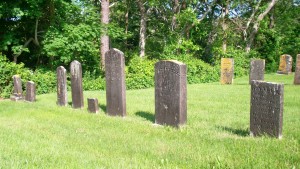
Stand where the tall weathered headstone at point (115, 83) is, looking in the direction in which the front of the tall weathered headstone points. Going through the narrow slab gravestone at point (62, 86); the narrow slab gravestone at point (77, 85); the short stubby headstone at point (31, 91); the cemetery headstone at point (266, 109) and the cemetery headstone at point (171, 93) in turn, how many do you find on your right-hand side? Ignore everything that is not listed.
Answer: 3

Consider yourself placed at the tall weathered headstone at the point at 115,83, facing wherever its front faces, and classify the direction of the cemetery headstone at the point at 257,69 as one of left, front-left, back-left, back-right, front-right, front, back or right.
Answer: back

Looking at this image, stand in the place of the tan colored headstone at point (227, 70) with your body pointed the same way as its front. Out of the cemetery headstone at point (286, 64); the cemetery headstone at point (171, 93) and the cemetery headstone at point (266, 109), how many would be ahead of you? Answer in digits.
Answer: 2

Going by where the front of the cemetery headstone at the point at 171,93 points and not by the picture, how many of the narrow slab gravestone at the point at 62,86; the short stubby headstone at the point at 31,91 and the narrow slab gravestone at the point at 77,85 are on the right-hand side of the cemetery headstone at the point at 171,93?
3

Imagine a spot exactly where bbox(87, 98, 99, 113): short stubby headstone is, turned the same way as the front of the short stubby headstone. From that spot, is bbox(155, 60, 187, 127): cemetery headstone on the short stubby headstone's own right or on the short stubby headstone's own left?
on the short stubby headstone's own left

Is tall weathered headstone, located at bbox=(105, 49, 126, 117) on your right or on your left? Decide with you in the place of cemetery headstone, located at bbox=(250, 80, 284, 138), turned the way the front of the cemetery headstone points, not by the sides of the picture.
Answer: on your right

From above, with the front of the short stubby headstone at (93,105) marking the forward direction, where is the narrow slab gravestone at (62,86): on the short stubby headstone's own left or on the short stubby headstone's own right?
on the short stubby headstone's own right

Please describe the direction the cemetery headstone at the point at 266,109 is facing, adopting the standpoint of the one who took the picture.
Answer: facing the viewer and to the left of the viewer

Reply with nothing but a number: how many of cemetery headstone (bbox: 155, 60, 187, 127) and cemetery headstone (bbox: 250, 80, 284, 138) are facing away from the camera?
0
